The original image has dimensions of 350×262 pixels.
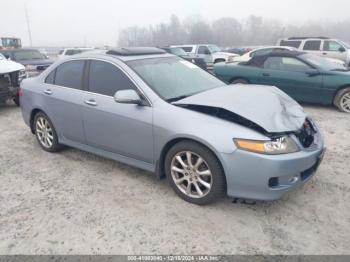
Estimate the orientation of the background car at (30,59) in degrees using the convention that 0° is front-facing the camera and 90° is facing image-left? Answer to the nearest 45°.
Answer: approximately 315°

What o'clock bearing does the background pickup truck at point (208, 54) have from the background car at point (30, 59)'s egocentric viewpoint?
the background pickup truck at point (208, 54) is roughly at 10 o'clock from the background car at point (30, 59).

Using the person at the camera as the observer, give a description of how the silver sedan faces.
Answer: facing the viewer and to the right of the viewer

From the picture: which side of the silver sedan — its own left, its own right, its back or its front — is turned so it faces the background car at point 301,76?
left

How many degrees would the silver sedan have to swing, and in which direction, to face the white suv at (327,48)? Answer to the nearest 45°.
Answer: approximately 90° to its left

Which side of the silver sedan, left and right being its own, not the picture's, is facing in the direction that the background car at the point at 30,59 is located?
back

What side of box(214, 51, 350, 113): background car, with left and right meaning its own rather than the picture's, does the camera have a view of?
right

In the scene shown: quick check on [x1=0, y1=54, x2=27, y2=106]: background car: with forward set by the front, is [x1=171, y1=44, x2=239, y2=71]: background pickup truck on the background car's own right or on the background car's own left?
on the background car's own left

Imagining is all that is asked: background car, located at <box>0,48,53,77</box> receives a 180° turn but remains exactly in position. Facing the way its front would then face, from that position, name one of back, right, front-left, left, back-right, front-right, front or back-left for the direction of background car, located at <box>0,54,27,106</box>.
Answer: back-left

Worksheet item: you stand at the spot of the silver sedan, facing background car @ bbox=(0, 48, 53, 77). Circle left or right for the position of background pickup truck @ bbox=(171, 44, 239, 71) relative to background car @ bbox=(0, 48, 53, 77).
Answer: right
